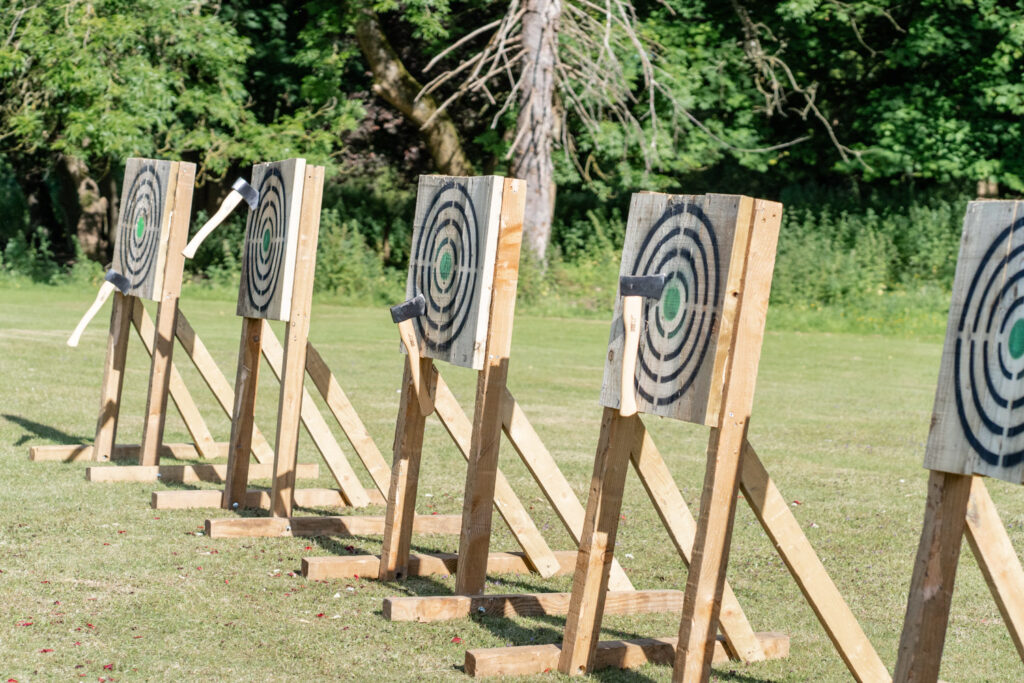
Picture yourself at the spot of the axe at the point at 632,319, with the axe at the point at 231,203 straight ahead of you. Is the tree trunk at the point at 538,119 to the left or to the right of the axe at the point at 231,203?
right

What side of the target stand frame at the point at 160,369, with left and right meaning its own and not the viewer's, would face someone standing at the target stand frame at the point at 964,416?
left

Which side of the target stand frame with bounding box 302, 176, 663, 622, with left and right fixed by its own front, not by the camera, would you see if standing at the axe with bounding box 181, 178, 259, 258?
right

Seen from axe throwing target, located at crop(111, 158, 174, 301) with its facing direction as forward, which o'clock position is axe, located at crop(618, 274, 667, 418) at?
The axe is roughly at 10 o'clock from the axe throwing target.

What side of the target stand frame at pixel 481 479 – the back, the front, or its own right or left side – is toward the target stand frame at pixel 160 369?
right

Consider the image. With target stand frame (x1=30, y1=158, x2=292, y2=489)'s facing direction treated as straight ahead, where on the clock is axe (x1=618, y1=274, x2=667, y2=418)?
The axe is roughly at 10 o'clock from the target stand frame.

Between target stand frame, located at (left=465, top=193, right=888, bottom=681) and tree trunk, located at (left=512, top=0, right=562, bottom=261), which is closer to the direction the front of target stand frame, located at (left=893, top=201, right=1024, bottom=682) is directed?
the target stand frame

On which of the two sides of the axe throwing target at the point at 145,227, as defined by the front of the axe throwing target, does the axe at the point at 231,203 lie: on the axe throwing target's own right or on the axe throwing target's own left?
on the axe throwing target's own left

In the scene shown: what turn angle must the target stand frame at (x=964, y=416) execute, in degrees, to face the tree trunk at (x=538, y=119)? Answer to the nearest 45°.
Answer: approximately 90° to its right

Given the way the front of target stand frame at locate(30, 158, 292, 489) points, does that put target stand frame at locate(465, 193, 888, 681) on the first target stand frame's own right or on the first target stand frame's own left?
on the first target stand frame's own left

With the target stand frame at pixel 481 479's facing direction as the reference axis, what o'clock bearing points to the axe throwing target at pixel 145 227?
The axe throwing target is roughly at 3 o'clock from the target stand frame.

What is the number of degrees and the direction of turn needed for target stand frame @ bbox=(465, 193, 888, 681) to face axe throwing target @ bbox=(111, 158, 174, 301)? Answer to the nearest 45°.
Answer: approximately 90° to its right

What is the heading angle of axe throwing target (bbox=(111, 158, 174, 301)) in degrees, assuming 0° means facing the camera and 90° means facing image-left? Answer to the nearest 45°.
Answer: approximately 45°
